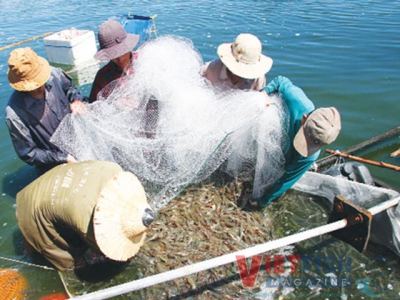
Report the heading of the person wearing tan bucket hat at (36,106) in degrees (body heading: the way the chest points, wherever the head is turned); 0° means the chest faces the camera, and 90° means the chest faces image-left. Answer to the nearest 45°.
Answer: approximately 315°

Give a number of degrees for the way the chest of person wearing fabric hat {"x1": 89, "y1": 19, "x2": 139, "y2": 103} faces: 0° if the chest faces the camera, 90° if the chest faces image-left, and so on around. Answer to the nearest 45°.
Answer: approximately 315°

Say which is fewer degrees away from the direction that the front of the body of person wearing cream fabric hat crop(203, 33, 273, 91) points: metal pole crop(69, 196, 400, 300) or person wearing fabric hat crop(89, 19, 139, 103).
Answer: the metal pole

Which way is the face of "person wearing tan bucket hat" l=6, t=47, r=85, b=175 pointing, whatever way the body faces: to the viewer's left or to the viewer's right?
to the viewer's right

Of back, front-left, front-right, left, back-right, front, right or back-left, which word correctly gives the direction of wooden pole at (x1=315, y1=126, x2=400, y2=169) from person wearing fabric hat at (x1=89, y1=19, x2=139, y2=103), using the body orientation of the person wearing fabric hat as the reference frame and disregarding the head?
front-left

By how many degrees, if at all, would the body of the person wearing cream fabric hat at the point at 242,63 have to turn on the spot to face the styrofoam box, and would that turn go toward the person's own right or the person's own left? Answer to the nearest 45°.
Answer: approximately 135° to the person's own right

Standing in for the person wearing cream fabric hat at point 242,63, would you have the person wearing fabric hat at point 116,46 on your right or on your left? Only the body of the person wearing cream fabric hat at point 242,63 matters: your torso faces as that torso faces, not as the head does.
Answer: on your right

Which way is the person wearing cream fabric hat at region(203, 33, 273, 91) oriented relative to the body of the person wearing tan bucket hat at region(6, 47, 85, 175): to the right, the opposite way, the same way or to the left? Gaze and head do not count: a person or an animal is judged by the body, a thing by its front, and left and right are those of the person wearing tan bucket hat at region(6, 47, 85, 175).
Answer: to the right
